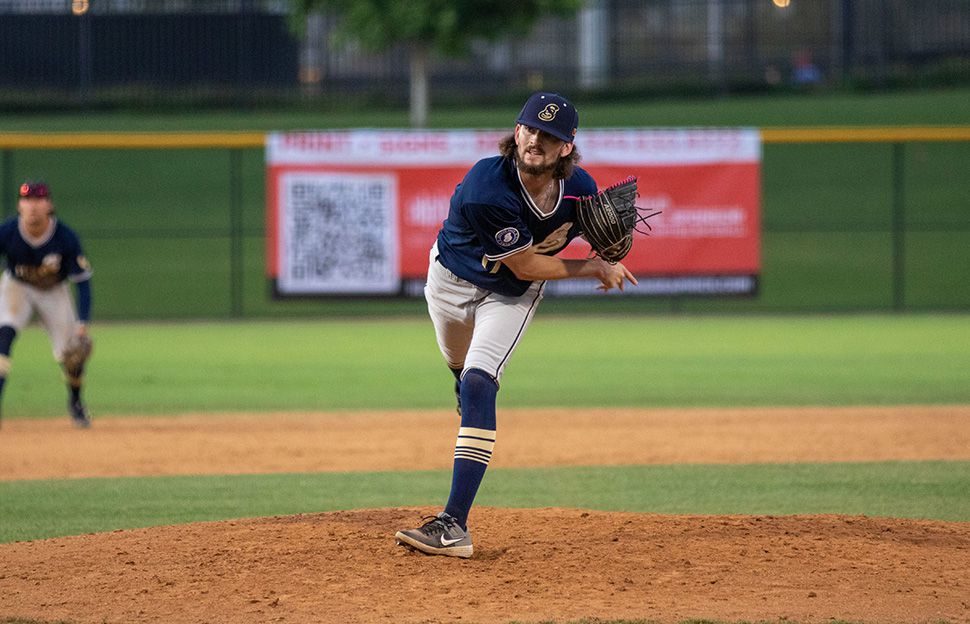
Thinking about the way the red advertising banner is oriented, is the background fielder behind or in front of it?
in front

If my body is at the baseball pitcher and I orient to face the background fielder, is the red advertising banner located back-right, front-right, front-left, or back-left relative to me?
front-right

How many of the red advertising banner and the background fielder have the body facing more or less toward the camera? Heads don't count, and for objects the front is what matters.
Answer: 2

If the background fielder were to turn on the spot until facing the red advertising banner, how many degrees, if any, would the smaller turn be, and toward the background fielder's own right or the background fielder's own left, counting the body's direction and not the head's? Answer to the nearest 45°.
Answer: approximately 135° to the background fielder's own left

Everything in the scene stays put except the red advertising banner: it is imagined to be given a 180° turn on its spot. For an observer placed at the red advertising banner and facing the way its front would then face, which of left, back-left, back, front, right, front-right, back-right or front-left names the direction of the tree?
front

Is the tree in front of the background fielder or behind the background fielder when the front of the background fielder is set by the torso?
behind

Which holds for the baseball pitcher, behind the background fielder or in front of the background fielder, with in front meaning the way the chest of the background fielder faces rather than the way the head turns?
in front

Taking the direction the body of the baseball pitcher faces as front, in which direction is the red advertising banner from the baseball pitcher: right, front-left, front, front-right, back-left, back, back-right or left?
back-left

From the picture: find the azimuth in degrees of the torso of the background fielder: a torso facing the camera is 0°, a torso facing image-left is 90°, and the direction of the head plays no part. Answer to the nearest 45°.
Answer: approximately 0°

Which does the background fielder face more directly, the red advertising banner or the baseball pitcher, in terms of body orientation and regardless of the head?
the baseball pitcher

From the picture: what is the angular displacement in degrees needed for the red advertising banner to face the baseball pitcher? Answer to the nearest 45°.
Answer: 0° — it already faces them

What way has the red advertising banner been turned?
toward the camera

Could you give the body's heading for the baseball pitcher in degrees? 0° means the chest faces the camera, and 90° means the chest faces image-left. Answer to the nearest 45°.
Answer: approximately 315°

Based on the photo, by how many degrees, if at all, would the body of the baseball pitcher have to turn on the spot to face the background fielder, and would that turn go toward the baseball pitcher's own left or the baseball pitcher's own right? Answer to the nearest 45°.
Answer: approximately 180°
